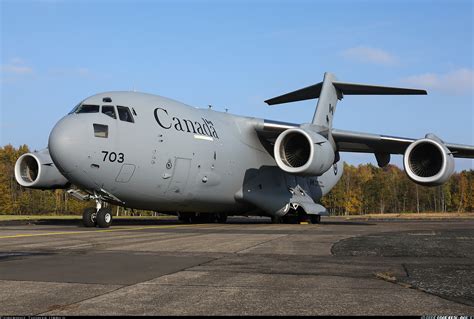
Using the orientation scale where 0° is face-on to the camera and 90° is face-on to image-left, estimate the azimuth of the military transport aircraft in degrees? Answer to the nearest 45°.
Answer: approximately 45°
